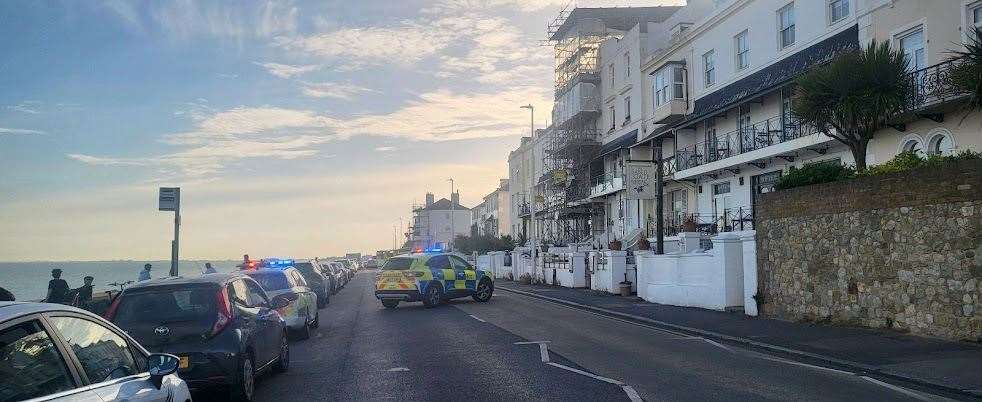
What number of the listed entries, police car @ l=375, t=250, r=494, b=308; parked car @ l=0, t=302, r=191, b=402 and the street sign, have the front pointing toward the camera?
1

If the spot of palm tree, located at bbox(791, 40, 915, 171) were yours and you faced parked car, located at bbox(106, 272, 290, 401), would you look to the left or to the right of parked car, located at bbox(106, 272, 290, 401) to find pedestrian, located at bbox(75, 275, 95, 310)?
right

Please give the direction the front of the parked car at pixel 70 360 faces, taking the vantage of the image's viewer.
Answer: facing away from the viewer and to the right of the viewer

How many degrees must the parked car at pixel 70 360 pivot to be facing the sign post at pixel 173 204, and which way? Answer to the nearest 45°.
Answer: approximately 45° to its left

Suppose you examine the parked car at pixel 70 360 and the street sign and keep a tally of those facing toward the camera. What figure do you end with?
1

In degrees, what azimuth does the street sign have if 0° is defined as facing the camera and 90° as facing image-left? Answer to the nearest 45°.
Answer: approximately 0°
